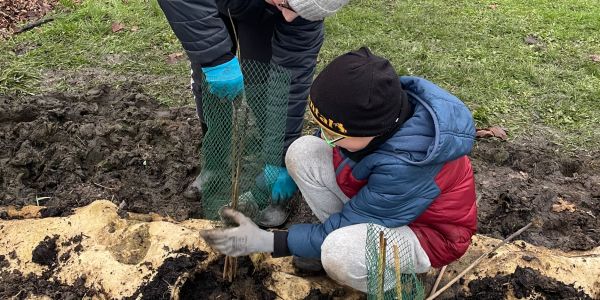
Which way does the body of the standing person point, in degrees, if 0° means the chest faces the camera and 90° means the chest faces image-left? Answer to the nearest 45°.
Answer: approximately 0°

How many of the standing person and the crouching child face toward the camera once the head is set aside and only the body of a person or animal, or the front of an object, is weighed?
1

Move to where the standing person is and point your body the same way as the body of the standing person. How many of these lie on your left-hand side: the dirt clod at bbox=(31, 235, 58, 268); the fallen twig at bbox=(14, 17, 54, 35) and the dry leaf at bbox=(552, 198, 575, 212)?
1

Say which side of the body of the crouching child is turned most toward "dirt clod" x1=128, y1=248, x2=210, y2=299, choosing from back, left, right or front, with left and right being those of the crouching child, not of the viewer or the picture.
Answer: front

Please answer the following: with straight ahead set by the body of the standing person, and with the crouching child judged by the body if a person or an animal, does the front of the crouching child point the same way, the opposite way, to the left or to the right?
to the right

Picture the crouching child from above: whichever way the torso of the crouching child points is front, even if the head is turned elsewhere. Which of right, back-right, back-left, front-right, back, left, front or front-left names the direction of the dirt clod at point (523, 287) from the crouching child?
back

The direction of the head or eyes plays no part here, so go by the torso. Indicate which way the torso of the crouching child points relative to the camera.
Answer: to the viewer's left

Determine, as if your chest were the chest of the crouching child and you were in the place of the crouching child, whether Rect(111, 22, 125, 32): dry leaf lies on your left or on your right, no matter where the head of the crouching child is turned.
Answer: on your right

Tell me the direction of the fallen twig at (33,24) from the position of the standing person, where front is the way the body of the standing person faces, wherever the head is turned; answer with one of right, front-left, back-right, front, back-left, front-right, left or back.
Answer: back-right

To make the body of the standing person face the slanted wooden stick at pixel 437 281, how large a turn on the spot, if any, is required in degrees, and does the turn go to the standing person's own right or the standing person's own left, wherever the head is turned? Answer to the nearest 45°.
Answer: approximately 45° to the standing person's own left

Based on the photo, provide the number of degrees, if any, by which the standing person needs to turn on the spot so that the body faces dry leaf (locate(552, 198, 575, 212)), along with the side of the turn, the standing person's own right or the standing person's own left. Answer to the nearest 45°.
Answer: approximately 90° to the standing person's own left

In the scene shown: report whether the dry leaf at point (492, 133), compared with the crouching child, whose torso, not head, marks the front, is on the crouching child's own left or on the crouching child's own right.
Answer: on the crouching child's own right
